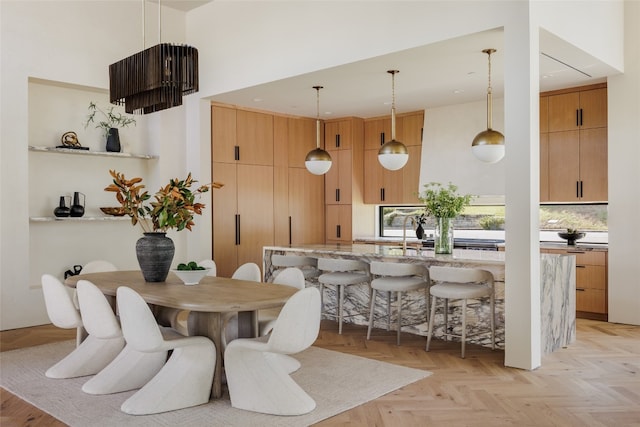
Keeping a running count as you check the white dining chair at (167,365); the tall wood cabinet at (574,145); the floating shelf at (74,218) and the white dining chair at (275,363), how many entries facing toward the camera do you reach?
2

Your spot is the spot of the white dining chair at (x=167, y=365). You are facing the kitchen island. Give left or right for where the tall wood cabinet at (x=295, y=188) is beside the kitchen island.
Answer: left

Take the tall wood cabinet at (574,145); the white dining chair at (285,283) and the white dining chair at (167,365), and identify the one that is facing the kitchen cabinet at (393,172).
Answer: the white dining chair at (167,365)

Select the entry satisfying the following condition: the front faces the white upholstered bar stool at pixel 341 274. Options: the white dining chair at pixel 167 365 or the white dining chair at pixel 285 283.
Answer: the white dining chair at pixel 167 365

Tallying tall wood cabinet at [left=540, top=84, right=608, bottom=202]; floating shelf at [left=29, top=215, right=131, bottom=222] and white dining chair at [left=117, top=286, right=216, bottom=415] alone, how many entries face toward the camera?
2

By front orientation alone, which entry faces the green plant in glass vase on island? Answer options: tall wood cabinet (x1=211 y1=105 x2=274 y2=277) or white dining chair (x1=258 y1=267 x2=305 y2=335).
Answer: the tall wood cabinet

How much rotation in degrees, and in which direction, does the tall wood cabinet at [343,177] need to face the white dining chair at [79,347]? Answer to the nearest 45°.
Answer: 0° — it already faces it

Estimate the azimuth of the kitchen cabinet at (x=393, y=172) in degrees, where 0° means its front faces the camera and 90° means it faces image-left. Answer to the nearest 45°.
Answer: approximately 45°

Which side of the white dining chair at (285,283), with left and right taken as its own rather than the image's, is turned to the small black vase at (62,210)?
right

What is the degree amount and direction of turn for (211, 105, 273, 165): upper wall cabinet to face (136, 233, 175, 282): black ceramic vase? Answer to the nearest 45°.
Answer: approximately 45° to its right
